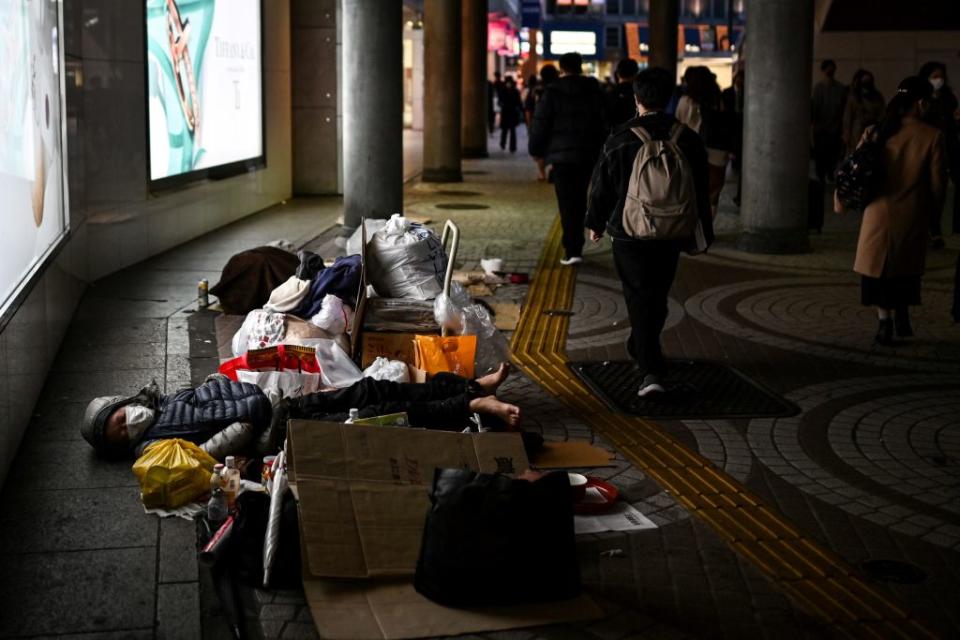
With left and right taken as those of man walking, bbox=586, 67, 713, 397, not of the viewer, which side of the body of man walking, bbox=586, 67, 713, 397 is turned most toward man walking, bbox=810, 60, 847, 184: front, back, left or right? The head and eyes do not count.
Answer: front

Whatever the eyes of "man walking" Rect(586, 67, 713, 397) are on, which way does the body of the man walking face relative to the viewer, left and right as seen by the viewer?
facing away from the viewer

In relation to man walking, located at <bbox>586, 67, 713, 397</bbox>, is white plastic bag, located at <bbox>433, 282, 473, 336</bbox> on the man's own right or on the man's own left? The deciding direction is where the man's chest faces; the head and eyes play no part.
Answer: on the man's own left

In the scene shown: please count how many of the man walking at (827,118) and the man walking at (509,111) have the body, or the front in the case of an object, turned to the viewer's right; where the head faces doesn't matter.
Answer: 0

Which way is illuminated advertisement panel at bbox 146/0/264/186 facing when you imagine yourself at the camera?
facing the viewer and to the right of the viewer

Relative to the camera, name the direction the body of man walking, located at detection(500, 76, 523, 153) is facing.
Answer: away from the camera

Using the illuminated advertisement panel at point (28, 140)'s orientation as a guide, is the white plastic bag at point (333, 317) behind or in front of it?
in front

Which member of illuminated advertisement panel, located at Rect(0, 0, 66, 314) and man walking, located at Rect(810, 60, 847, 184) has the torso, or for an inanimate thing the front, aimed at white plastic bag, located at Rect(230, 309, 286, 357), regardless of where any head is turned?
the illuminated advertisement panel

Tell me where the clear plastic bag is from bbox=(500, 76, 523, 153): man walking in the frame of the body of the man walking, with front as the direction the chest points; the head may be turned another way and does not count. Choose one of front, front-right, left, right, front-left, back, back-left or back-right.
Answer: back

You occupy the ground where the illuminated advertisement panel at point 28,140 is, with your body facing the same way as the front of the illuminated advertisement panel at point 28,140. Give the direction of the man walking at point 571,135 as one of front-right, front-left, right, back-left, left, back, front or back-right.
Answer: front-left

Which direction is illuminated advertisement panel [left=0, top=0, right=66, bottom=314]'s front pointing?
to the viewer's right
